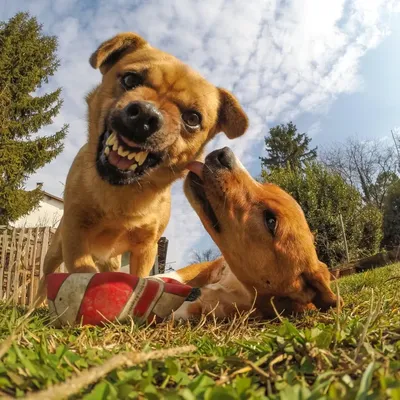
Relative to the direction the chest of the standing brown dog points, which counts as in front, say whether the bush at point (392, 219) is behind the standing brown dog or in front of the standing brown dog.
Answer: behind

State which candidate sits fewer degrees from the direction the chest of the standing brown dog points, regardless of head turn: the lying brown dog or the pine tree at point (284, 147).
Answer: the lying brown dog

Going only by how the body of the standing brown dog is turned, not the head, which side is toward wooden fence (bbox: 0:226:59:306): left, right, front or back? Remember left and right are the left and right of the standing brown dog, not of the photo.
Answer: back

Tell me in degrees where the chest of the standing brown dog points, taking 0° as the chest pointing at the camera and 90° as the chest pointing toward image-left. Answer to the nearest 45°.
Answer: approximately 0°

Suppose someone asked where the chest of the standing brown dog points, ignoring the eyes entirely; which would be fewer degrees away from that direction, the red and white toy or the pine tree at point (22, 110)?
the red and white toy

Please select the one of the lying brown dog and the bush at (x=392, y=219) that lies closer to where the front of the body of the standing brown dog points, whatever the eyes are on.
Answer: the lying brown dog

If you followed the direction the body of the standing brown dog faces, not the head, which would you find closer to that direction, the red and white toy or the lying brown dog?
the red and white toy

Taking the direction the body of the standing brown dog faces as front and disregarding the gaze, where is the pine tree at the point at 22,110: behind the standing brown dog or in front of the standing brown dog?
behind

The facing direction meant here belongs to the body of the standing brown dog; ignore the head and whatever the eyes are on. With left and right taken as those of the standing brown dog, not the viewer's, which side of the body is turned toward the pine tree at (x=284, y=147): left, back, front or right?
back
